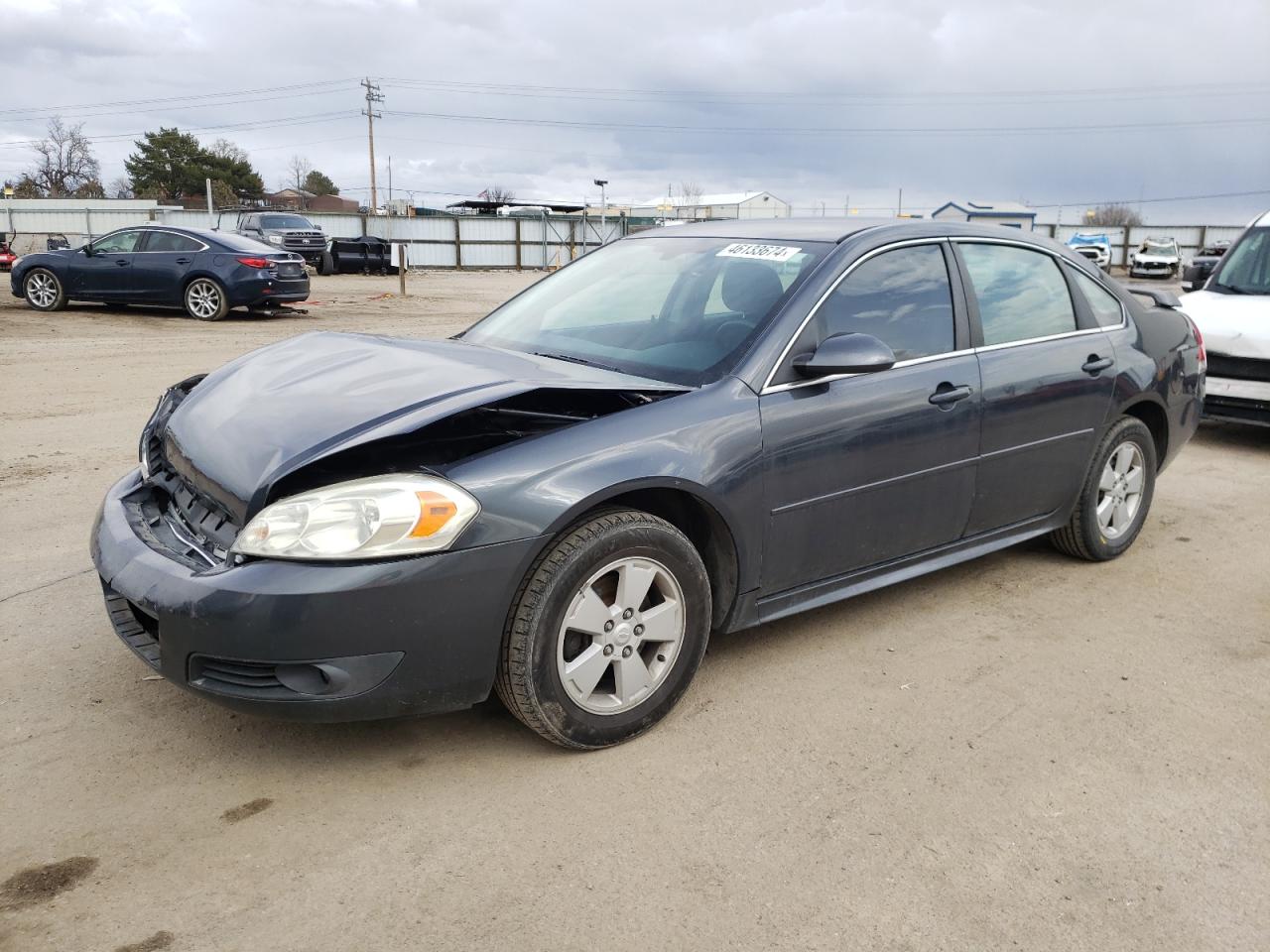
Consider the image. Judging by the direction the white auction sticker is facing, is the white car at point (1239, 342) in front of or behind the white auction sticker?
behind

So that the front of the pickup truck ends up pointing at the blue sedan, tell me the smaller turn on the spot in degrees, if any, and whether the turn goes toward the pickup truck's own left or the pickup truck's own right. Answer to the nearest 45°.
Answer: approximately 45° to the pickup truck's own right

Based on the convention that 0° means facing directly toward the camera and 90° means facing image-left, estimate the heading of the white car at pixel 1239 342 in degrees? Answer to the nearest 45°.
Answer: approximately 45°

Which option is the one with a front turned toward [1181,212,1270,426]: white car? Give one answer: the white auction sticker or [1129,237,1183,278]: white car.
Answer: [1129,237,1183,278]: white car

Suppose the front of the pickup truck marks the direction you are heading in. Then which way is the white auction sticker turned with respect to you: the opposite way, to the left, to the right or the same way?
to the right

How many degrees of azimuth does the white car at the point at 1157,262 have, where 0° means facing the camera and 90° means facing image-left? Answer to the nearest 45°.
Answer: approximately 0°

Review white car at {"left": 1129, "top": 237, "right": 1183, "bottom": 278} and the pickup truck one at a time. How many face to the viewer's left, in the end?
0

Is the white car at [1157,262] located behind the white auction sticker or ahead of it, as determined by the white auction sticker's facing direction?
behind

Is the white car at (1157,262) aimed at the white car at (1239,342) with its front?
yes

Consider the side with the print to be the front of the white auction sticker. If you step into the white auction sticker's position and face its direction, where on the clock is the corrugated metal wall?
The corrugated metal wall is roughly at 4 o'clock from the white auction sticker.

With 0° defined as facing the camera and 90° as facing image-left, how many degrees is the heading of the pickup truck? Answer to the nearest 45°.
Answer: approximately 315°

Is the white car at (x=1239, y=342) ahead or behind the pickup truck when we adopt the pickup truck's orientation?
ahead

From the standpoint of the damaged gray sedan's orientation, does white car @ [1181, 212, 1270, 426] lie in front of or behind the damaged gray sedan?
behind
